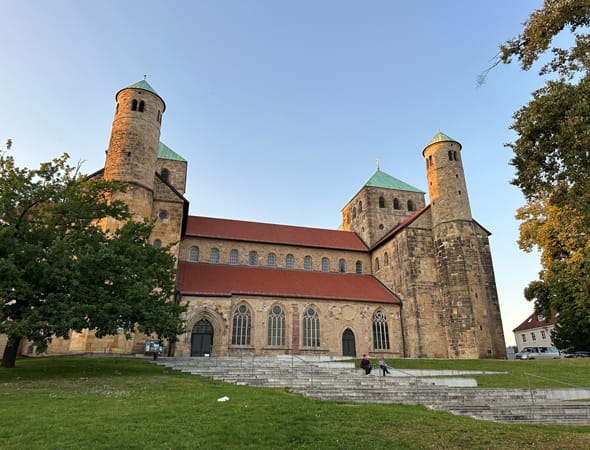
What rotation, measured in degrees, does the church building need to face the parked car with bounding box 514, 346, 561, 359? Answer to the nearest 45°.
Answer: approximately 90° to its left

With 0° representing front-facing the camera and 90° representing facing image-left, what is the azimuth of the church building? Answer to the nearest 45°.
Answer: approximately 0°

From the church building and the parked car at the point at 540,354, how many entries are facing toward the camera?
1

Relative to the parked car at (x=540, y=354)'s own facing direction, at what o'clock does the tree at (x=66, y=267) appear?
The tree is roughly at 10 o'clock from the parked car.

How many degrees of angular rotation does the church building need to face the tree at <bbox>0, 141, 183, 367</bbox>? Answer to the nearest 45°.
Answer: approximately 45° to its right

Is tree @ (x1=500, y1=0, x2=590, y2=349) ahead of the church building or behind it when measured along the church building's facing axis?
ahead

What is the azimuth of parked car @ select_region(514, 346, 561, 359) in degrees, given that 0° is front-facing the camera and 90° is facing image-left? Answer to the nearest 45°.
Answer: approximately 90°
